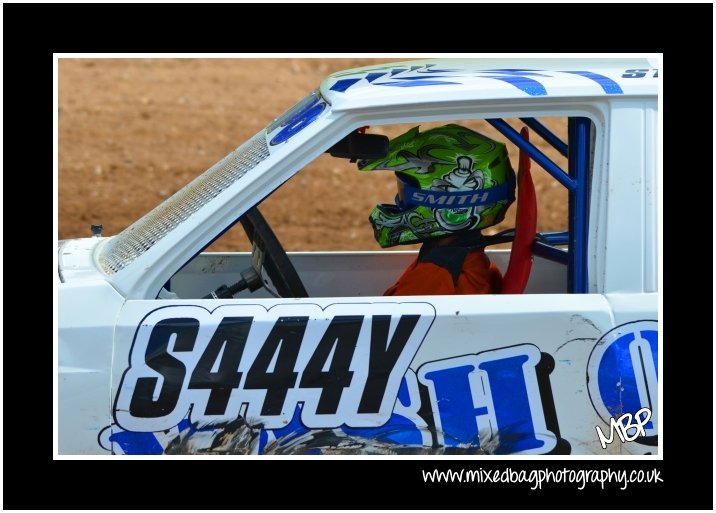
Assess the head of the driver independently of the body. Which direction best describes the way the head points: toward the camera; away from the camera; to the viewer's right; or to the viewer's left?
to the viewer's left

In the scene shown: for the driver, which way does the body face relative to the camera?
to the viewer's left

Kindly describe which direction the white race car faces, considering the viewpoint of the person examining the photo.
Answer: facing to the left of the viewer
